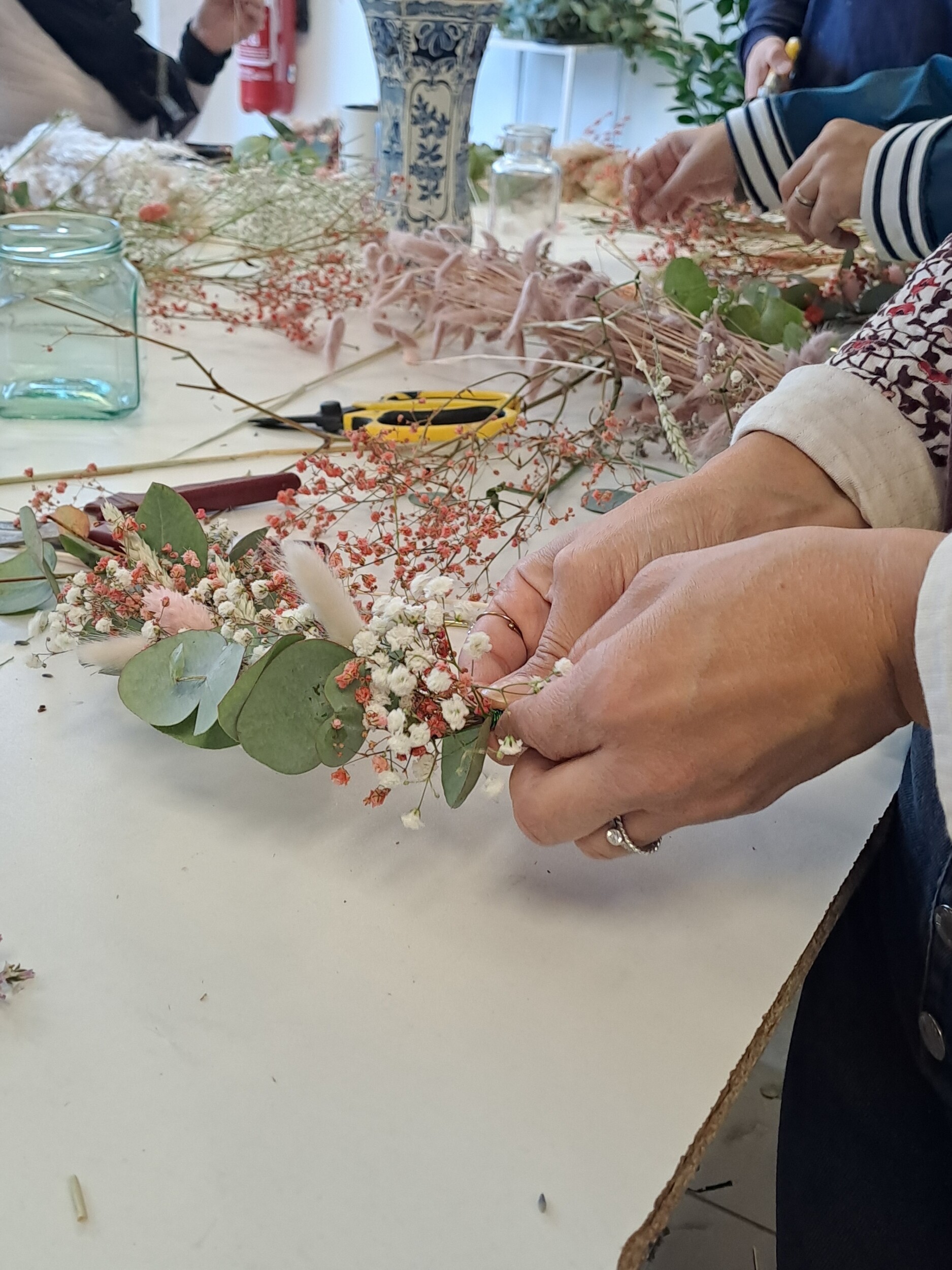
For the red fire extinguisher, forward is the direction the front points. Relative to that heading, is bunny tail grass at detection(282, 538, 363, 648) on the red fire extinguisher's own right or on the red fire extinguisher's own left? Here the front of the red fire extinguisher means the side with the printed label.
on the red fire extinguisher's own left

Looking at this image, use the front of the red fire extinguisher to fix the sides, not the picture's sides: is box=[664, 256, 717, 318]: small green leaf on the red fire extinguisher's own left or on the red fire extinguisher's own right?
on the red fire extinguisher's own left

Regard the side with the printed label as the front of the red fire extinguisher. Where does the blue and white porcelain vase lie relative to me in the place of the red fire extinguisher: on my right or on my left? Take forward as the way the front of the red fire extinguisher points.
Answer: on my left

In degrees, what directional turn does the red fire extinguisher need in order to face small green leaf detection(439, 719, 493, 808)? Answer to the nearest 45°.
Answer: approximately 45° to its left

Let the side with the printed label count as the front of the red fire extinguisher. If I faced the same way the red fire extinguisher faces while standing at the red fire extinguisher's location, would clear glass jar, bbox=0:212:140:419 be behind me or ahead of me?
ahead

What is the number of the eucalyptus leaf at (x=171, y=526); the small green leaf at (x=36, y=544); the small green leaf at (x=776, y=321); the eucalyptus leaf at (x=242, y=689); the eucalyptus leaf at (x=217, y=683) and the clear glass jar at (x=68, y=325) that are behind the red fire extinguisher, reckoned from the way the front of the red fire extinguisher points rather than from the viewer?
0

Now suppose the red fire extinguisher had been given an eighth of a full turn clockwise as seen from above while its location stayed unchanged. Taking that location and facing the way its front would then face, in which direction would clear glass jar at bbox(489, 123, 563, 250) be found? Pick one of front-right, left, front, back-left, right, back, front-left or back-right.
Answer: left

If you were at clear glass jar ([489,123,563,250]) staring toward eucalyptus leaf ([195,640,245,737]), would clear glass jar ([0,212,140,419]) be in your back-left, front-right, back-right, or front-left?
front-right

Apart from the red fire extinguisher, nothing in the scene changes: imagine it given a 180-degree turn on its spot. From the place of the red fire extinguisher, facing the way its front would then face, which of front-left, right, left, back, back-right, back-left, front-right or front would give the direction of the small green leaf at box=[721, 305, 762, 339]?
back-right

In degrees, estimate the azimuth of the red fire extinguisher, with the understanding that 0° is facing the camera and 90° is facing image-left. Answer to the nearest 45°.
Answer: approximately 45°

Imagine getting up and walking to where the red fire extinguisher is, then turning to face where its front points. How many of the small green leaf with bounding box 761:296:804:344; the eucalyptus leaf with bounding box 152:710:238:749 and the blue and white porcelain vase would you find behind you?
0

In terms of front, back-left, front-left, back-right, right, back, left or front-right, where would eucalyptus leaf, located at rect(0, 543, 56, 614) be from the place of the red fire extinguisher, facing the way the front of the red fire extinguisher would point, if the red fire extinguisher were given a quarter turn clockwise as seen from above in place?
back-left
